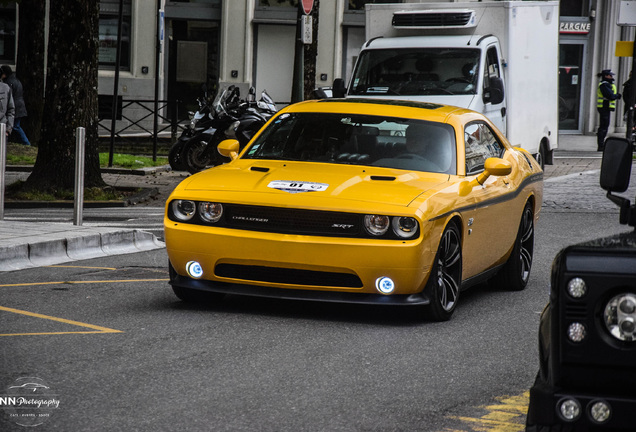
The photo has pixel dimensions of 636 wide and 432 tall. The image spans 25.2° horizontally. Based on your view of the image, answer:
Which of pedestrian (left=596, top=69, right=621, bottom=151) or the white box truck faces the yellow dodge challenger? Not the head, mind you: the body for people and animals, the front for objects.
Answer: the white box truck

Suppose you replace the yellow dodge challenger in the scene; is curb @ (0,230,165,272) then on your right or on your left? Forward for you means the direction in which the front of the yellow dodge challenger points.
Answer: on your right

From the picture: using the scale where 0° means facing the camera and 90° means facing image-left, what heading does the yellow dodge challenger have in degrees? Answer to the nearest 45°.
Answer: approximately 45°

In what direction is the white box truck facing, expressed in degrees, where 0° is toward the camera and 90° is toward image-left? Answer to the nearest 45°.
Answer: approximately 0°
